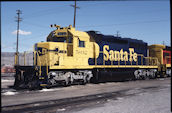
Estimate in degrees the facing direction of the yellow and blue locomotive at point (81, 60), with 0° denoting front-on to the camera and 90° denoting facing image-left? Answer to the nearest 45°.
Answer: approximately 45°
